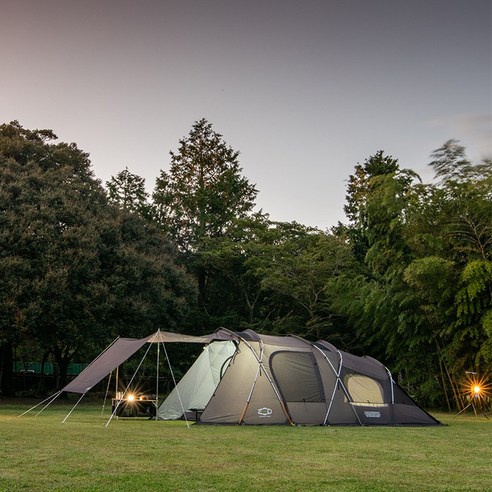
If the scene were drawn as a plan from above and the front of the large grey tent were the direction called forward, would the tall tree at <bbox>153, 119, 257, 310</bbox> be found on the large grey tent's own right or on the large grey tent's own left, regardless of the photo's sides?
on the large grey tent's own right

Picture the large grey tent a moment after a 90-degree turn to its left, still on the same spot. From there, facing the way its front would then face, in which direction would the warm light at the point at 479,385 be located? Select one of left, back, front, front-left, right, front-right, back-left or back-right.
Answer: back-left

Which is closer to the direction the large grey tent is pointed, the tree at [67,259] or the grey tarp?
the grey tarp

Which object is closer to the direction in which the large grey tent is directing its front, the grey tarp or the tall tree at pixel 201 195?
the grey tarp

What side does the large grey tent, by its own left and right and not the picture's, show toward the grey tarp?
front

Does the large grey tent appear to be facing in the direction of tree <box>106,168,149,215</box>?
no

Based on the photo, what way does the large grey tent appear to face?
to the viewer's left

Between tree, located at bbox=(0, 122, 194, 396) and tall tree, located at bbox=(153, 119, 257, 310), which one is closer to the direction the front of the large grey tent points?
the tree

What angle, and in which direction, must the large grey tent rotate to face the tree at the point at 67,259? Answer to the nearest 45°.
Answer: approximately 45° to its right
